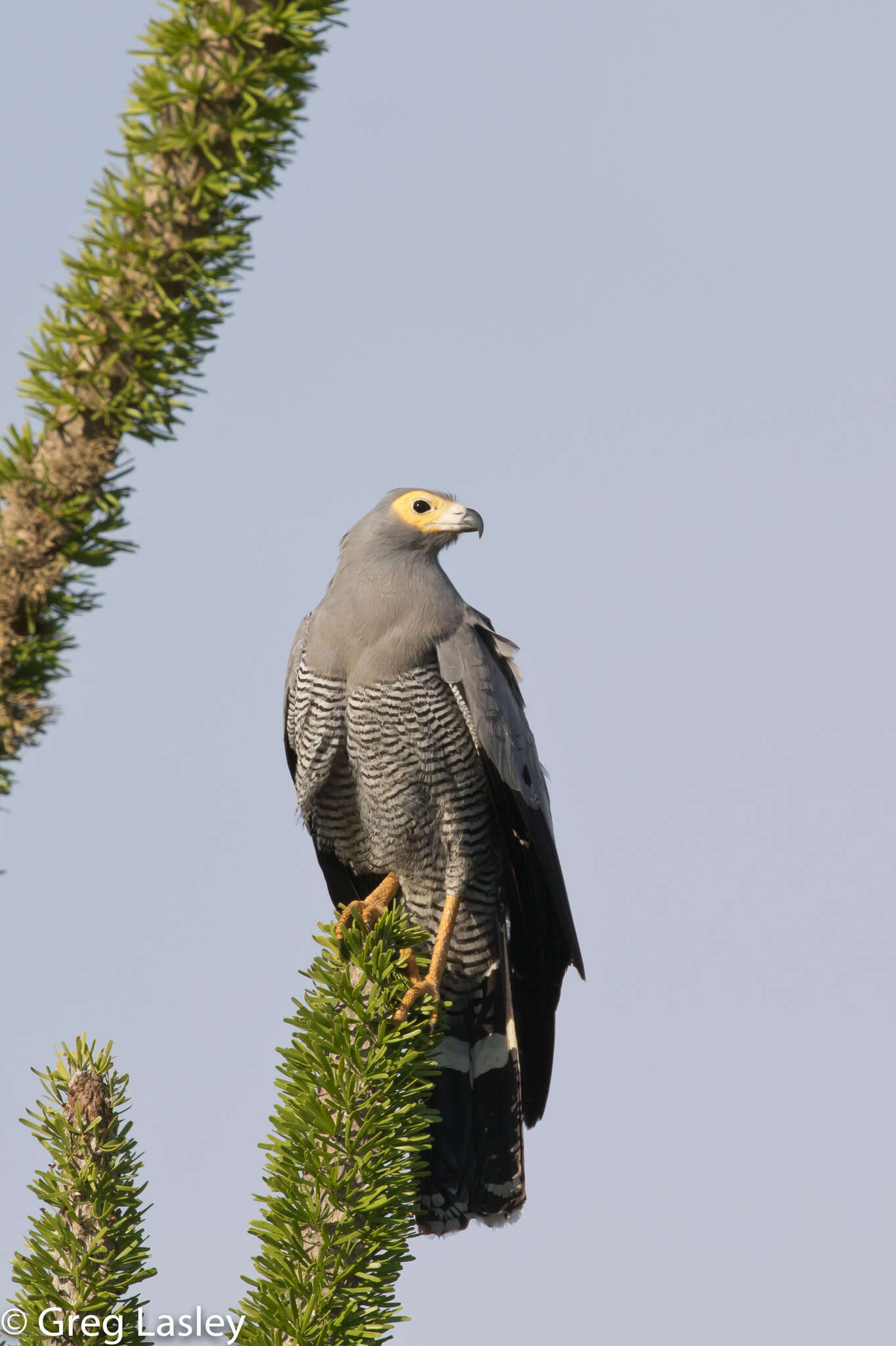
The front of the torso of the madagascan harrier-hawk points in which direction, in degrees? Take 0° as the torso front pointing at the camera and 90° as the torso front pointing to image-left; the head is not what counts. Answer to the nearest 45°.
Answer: approximately 45°
